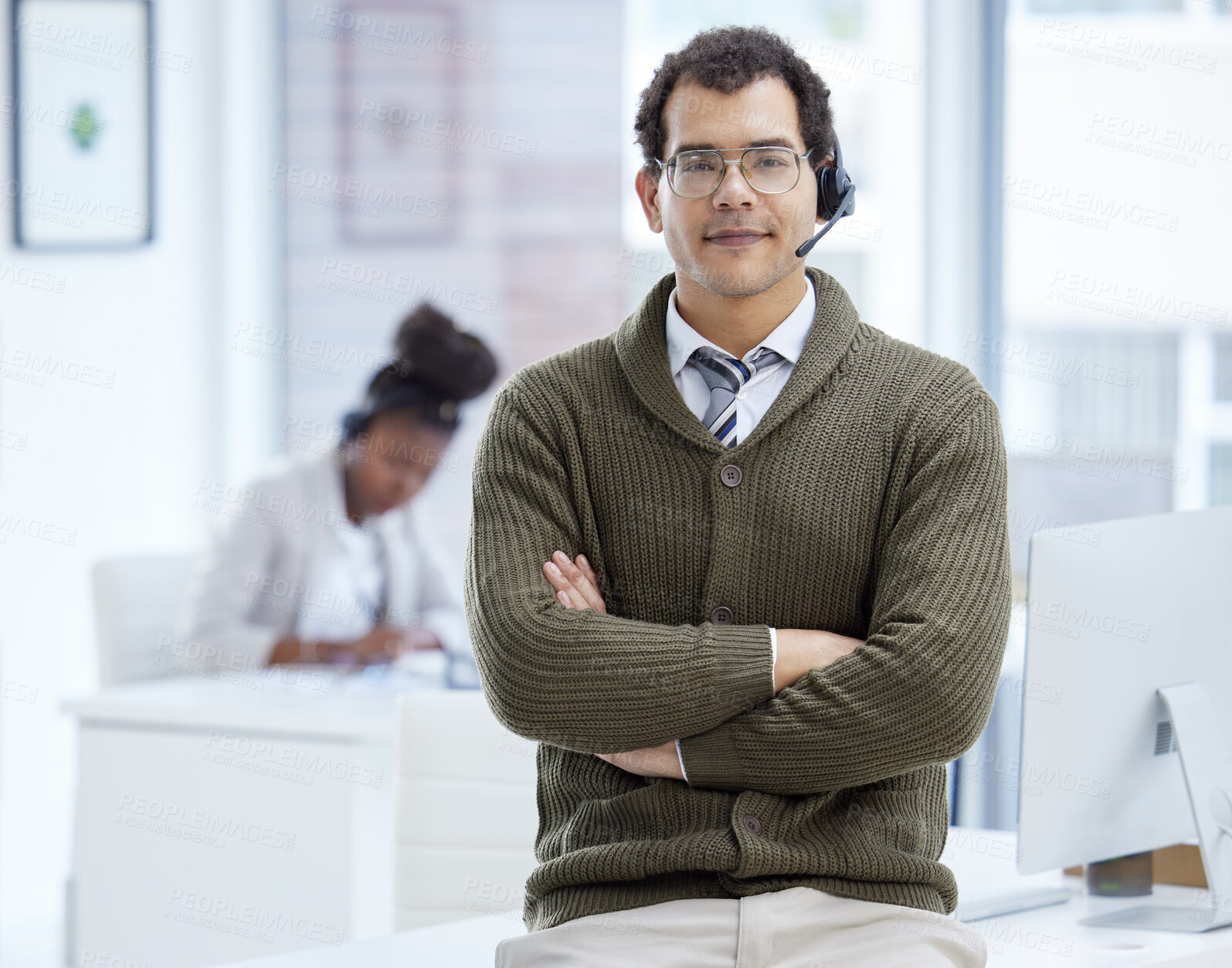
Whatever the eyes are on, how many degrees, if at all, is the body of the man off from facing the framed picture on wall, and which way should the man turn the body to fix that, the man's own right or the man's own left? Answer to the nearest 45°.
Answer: approximately 135° to the man's own right

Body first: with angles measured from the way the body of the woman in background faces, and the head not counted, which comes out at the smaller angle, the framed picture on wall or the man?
the man

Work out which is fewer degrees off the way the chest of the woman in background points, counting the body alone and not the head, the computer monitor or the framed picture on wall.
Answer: the computer monitor

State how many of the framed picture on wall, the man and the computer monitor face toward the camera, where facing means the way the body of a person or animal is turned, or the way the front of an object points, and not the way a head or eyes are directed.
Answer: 2

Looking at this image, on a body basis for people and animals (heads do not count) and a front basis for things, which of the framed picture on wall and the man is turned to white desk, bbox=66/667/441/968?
the framed picture on wall

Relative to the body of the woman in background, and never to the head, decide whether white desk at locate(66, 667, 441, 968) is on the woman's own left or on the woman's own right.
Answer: on the woman's own right

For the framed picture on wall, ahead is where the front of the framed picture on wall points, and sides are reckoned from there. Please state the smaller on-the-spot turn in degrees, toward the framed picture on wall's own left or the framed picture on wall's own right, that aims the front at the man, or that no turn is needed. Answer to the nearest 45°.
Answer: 0° — it already faces them

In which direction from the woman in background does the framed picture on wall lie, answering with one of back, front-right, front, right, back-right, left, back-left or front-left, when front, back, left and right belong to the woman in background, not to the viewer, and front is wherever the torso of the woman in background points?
back

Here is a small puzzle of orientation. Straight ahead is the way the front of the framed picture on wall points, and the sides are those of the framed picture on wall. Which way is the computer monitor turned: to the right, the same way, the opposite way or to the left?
the opposite way

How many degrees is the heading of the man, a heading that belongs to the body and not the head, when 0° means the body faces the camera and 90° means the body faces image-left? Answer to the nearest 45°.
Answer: approximately 0°
